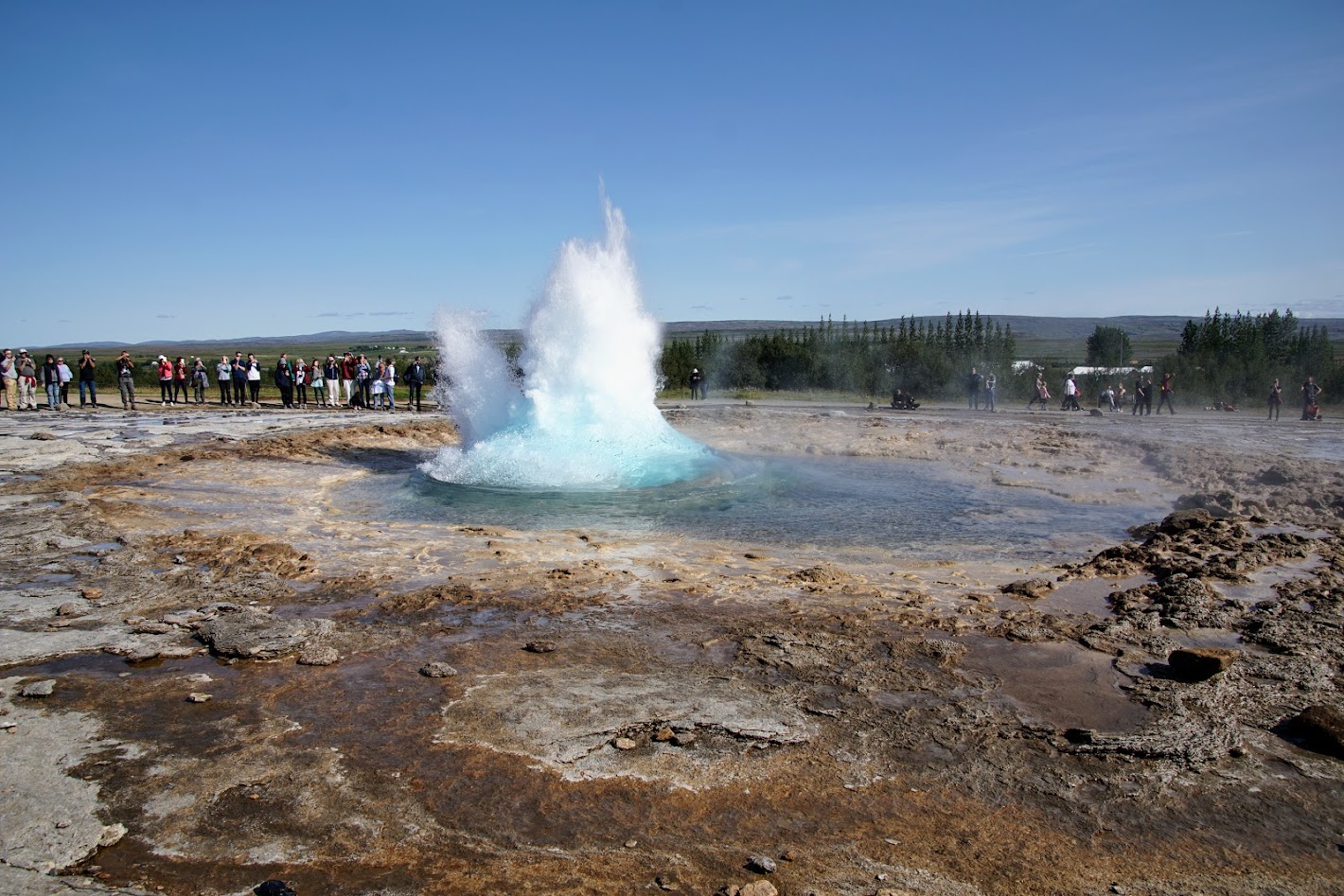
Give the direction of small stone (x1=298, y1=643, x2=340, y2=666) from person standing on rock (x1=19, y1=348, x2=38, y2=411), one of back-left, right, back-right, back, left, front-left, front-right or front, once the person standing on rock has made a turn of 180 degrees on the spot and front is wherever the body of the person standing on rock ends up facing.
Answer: back-left

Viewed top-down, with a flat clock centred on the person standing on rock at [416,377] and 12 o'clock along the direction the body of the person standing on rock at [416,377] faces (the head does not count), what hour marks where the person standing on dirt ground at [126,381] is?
the person standing on dirt ground at [126,381] is roughly at 3 o'clock from the person standing on rock at [416,377].

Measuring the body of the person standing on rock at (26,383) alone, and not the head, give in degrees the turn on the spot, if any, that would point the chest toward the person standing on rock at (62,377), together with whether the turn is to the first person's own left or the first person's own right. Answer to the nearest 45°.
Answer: approximately 45° to the first person's own left

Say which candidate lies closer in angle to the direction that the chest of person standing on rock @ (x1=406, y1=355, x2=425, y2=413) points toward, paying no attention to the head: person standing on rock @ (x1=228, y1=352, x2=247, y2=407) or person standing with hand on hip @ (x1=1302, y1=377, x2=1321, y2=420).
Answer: the person standing with hand on hip

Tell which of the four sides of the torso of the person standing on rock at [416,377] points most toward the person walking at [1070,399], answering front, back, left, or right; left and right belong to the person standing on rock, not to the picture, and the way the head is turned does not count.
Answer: left

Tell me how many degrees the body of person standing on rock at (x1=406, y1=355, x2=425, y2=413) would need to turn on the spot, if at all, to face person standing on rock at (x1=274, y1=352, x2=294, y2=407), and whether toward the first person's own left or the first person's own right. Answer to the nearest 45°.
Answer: approximately 90° to the first person's own right

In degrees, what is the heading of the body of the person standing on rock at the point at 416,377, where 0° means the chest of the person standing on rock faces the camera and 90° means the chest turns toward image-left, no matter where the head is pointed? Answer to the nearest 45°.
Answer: approximately 0°

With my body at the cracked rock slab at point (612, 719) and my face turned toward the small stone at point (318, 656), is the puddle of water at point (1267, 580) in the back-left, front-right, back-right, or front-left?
back-right

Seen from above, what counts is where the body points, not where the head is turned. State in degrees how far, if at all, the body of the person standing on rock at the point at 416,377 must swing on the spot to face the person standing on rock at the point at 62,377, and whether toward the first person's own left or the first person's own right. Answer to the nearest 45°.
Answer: approximately 90° to the first person's own right

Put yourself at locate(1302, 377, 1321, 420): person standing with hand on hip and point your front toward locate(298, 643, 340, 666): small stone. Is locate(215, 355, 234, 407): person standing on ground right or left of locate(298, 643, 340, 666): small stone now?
right

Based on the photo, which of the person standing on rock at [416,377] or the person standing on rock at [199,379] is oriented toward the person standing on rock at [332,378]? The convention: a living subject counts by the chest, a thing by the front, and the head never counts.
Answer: the person standing on rock at [199,379]
